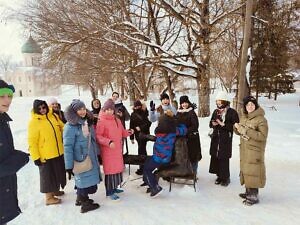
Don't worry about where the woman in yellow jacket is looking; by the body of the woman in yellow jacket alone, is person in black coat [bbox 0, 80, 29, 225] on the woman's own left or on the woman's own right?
on the woman's own right

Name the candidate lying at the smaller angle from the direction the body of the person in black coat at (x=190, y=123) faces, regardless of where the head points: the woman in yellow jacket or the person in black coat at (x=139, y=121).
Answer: the woman in yellow jacket

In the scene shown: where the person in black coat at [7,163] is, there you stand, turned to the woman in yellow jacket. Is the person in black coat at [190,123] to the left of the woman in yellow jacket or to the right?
right

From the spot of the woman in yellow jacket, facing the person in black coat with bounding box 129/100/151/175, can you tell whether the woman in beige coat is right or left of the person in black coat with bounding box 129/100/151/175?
right

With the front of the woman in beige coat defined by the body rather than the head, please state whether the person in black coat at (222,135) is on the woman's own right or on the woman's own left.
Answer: on the woman's own right

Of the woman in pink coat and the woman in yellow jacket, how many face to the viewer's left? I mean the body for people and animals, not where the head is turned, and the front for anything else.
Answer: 0

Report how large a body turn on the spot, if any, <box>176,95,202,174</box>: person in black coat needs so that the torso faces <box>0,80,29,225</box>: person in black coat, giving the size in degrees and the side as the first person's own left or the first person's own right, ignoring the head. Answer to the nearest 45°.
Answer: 0° — they already face them

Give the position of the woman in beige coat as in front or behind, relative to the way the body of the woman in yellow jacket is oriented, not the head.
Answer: in front

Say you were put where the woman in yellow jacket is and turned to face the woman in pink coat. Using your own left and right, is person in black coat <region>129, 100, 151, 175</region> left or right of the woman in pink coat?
left

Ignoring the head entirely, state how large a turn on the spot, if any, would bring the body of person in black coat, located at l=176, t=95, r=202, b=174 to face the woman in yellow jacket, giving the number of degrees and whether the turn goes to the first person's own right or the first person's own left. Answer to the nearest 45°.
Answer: approximately 45° to the first person's own right

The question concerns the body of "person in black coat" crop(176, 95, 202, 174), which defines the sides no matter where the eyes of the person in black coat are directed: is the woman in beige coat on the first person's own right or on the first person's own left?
on the first person's own left

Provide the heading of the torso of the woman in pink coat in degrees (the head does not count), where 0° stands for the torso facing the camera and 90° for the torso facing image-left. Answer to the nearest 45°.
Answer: approximately 315°
